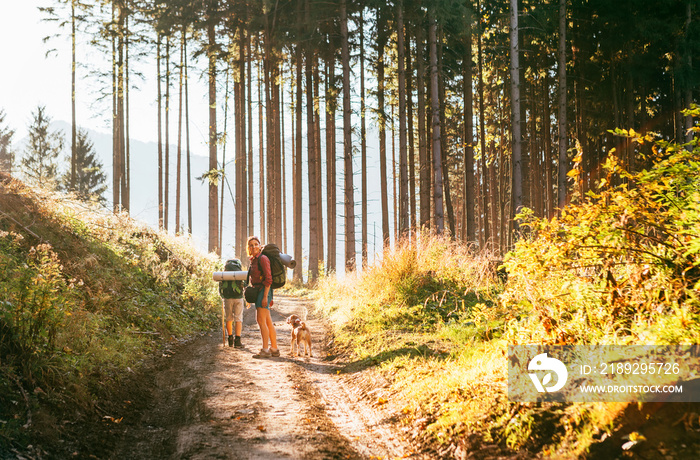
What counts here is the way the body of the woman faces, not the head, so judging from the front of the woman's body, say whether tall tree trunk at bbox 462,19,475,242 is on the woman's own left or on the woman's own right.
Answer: on the woman's own right

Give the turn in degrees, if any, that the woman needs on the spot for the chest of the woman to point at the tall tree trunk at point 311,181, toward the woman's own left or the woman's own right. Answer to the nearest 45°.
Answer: approximately 90° to the woman's own right

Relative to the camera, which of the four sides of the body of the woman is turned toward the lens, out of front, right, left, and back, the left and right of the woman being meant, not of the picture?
left

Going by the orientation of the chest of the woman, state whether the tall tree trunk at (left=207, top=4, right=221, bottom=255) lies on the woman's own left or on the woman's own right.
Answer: on the woman's own right

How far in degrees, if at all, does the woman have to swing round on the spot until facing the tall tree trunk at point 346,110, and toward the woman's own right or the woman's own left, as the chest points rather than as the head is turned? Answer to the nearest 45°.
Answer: approximately 90° to the woman's own right

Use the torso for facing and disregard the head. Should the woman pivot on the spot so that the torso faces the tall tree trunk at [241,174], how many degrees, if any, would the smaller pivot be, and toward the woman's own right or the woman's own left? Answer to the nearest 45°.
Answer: approximately 90° to the woman's own right
